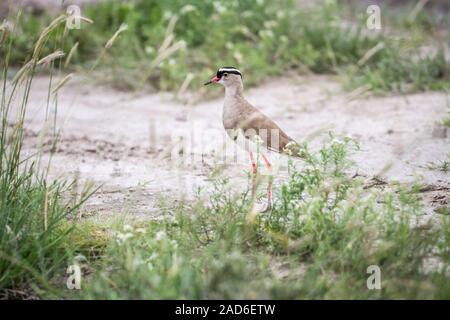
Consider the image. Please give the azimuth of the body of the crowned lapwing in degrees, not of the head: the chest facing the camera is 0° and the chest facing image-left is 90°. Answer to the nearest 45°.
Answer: approximately 90°
